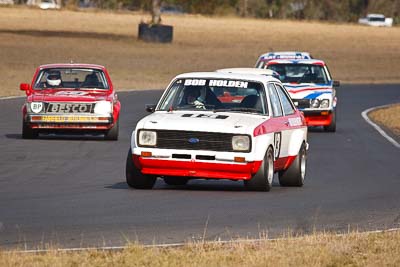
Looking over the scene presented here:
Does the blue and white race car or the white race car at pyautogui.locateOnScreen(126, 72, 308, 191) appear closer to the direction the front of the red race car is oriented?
the white race car

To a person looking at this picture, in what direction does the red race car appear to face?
facing the viewer

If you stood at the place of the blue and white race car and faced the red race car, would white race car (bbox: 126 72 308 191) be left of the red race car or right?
left

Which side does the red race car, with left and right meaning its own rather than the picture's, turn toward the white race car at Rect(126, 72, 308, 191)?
front

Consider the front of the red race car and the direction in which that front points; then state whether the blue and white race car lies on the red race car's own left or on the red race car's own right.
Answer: on the red race car's own left
